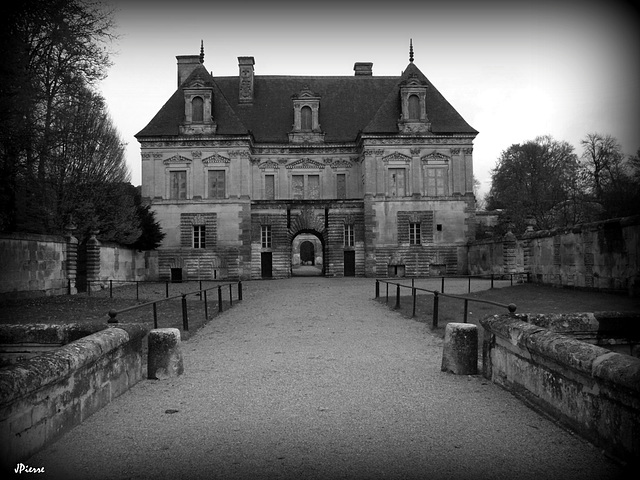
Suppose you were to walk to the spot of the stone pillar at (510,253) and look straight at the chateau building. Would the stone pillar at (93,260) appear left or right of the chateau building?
left

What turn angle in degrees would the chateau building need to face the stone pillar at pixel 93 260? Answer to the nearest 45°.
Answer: approximately 45° to its right

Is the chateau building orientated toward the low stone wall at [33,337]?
yes

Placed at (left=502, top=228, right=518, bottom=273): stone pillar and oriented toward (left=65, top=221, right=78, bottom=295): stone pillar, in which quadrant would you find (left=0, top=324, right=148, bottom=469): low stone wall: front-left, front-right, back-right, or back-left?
front-left

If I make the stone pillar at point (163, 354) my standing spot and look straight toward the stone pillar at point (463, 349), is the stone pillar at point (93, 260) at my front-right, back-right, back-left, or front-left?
back-left

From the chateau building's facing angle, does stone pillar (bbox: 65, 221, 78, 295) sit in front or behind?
in front

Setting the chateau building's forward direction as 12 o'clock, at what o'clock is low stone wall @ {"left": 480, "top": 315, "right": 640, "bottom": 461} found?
The low stone wall is roughly at 12 o'clock from the chateau building.

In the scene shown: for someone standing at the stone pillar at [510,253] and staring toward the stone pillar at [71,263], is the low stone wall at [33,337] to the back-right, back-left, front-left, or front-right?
front-left

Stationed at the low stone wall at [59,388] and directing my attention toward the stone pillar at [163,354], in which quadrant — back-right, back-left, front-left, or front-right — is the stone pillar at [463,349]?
front-right

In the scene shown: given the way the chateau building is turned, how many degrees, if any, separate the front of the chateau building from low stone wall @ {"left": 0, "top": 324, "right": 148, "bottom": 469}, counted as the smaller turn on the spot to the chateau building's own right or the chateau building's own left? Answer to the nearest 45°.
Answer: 0° — it already faces it

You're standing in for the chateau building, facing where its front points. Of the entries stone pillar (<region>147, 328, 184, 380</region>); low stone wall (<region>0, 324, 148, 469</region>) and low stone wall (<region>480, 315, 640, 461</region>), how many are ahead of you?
3

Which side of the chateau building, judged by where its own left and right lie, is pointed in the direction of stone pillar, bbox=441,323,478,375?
front

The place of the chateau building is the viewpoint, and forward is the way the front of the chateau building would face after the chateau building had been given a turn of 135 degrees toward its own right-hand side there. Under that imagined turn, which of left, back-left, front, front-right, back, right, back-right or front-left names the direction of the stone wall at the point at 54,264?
left

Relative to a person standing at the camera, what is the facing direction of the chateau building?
facing the viewer

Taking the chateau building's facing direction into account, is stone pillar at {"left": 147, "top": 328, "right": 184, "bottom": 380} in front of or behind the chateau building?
in front

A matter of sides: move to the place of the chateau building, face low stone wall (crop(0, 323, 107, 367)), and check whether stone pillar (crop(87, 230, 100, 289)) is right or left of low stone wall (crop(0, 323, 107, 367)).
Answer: right

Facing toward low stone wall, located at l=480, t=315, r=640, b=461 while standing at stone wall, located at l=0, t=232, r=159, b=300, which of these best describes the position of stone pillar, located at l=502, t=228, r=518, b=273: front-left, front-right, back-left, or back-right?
front-left
